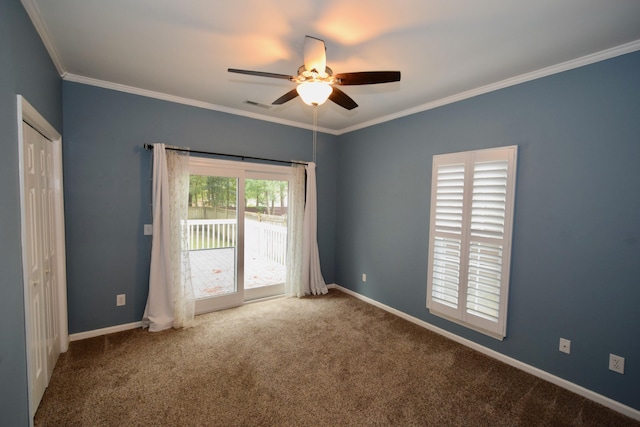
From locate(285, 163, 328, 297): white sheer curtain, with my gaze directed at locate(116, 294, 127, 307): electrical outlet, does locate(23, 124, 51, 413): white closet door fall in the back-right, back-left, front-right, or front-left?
front-left

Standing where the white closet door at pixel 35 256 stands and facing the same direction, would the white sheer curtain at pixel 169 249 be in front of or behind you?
in front

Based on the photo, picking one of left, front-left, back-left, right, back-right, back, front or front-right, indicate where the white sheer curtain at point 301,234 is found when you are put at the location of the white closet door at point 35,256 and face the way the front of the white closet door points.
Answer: front

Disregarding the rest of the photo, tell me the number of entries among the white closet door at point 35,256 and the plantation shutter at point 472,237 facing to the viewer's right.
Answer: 1

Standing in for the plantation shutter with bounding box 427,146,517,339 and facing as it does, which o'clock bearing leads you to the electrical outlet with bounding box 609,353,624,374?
The electrical outlet is roughly at 8 o'clock from the plantation shutter.

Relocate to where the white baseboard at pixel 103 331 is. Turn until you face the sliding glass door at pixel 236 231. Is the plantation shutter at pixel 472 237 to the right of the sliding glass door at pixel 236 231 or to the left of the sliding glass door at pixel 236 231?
right

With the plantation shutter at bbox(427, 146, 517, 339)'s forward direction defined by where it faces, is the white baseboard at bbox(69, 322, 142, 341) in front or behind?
in front

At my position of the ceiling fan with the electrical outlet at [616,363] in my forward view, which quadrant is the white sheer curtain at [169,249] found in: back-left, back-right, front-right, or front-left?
back-left

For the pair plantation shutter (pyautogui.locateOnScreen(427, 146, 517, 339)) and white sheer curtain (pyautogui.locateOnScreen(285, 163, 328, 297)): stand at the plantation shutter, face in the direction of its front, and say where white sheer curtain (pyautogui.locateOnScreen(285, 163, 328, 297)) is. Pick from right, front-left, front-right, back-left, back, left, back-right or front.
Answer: front-right

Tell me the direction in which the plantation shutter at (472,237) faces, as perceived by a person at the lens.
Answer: facing the viewer and to the left of the viewer

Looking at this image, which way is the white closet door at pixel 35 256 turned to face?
to the viewer's right

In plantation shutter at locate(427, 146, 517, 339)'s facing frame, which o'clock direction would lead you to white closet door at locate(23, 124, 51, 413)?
The white closet door is roughly at 12 o'clock from the plantation shutter.

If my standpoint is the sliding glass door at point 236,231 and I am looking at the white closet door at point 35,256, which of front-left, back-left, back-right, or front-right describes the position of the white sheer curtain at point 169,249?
front-right
